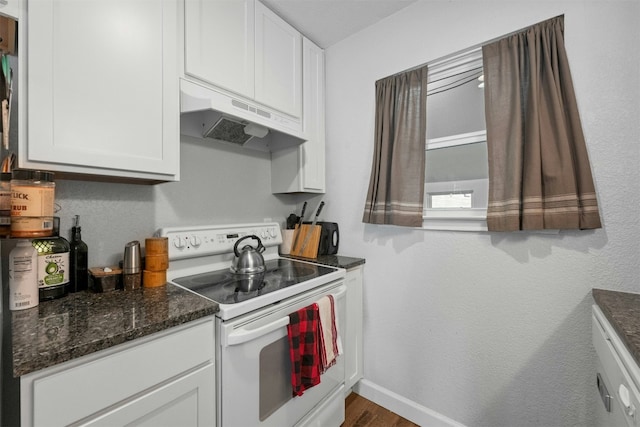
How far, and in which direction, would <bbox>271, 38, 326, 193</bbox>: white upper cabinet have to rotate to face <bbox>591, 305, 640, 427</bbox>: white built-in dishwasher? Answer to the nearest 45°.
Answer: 0° — it already faces it

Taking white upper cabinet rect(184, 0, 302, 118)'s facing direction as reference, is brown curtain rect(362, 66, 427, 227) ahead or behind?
ahead

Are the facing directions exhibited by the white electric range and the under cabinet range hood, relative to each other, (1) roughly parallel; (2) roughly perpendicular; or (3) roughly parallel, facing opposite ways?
roughly parallel

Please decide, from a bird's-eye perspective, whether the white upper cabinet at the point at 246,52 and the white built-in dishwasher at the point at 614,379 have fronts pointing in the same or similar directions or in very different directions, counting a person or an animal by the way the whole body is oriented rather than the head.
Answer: very different directions

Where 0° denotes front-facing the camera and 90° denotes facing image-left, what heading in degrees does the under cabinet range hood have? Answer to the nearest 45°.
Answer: approximately 315°

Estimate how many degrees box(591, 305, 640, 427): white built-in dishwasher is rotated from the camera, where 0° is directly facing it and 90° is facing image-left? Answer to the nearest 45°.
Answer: approximately 90°

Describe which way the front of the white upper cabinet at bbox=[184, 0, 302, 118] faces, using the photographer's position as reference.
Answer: facing the viewer and to the right of the viewer

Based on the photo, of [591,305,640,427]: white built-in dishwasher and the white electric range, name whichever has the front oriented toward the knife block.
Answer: the white built-in dishwasher

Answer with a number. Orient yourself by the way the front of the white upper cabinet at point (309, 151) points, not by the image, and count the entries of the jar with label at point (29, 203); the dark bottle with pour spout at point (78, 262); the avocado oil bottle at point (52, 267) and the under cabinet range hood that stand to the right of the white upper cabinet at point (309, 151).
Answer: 4
